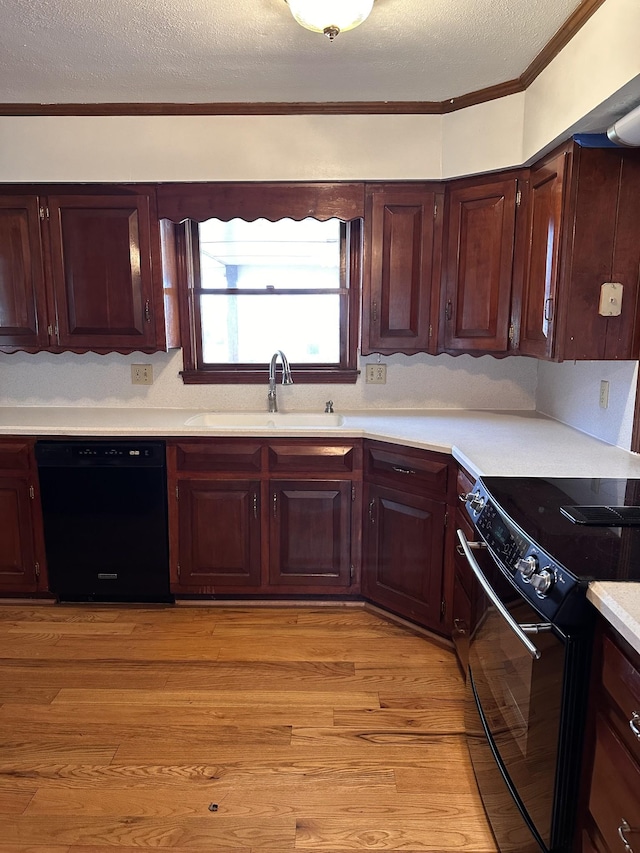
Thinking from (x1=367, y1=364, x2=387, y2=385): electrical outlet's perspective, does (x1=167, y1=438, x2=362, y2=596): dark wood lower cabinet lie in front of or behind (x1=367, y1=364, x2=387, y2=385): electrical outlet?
in front

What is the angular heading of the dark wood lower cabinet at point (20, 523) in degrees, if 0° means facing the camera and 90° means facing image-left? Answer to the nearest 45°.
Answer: approximately 0°

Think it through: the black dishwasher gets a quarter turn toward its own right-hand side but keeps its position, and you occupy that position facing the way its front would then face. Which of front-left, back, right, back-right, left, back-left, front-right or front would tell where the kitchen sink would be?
back

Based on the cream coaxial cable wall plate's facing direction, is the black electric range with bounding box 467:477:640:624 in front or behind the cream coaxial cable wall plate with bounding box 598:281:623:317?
in front

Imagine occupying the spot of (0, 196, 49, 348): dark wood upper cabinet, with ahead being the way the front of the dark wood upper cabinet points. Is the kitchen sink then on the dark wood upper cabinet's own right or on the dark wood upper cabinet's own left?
on the dark wood upper cabinet's own left

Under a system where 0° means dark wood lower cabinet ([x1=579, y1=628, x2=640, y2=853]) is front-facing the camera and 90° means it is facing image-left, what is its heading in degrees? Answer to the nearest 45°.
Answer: approximately 90°

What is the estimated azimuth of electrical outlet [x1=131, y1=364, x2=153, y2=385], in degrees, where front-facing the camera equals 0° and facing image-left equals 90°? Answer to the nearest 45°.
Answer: approximately 0°

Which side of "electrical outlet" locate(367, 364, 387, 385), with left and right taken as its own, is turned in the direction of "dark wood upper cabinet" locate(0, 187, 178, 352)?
right
